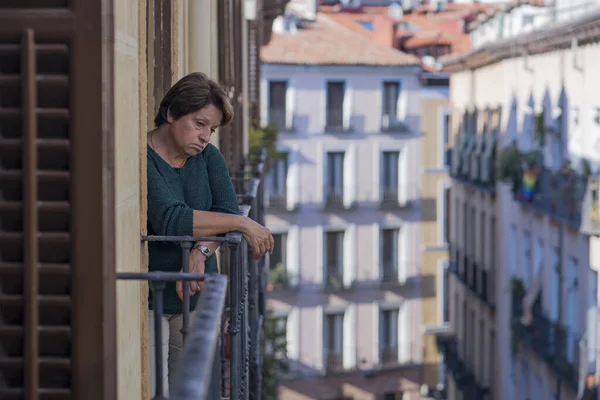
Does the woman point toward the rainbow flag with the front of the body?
no

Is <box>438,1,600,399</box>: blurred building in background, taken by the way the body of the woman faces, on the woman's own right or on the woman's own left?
on the woman's own left

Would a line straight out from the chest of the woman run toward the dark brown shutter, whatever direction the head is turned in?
no

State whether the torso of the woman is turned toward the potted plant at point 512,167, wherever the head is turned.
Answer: no

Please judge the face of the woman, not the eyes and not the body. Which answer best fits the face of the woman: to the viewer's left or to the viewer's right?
to the viewer's right

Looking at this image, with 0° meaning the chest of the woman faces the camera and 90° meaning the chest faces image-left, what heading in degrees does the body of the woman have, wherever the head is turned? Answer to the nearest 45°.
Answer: approximately 315°

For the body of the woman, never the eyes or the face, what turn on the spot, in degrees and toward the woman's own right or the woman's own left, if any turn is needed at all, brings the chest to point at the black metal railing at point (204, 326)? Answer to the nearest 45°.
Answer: approximately 45° to the woman's own right
